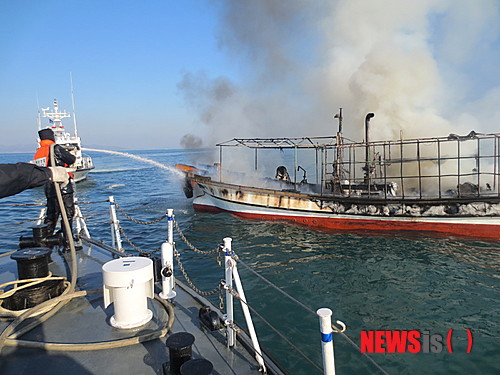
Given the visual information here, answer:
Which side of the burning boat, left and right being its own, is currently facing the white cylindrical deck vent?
left

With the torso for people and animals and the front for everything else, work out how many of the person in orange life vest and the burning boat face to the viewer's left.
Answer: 1

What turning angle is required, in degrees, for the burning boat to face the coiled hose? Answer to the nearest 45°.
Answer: approximately 90° to its left

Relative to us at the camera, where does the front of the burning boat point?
facing to the left of the viewer

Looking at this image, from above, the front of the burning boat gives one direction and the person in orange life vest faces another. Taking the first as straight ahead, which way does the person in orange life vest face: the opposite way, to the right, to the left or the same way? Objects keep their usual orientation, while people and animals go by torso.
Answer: to the right

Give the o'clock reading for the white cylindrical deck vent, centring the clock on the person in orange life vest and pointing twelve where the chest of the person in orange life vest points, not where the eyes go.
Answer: The white cylindrical deck vent is roughly at 4 o'clock from the person in orange life vest.

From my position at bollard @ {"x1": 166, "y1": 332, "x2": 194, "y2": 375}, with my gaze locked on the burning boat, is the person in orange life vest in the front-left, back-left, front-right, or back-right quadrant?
front-left

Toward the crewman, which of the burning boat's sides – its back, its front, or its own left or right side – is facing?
left

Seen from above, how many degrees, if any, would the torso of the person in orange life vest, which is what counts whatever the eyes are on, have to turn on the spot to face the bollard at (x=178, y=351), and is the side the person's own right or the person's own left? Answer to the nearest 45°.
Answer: approximately 135° to the person's own right

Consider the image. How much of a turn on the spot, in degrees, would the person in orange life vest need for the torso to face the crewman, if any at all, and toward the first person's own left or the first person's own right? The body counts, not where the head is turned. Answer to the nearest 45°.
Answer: approximately 135° to the first person's own right

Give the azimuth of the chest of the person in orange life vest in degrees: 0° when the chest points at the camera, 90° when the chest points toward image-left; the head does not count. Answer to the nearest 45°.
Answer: approximately 225°
